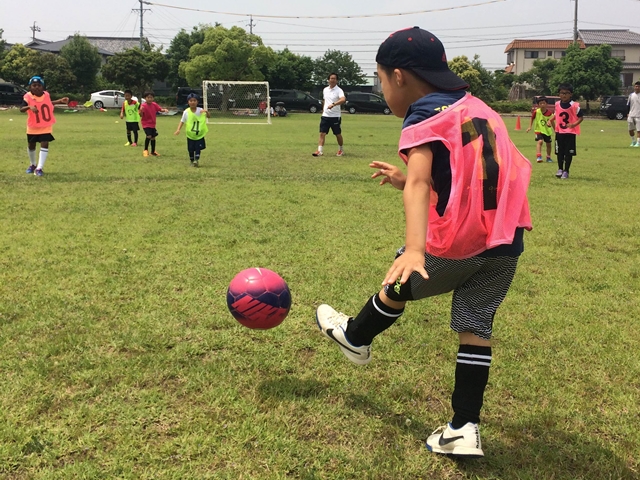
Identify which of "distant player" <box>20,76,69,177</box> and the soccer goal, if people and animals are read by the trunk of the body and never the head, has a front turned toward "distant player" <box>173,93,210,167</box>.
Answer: the soccer goal

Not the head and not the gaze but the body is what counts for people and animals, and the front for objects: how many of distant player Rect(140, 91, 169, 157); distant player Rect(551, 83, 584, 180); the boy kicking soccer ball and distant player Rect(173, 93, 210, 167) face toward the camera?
3

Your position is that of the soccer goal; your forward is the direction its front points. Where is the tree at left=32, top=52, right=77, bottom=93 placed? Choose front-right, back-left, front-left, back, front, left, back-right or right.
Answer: back-right

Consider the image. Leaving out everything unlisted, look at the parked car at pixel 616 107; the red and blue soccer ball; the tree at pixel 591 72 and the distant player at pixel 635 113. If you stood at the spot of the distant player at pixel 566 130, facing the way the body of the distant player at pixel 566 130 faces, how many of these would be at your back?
3

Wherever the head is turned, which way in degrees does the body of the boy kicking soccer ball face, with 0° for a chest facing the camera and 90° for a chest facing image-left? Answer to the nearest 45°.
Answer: approximately 135°

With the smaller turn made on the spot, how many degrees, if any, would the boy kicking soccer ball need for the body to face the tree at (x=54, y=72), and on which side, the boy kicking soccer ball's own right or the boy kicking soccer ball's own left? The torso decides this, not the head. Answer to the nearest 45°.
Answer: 0° — they already face it

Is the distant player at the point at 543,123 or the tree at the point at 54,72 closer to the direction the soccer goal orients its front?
the distant player

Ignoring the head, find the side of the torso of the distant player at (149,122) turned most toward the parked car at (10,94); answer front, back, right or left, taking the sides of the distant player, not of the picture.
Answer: back

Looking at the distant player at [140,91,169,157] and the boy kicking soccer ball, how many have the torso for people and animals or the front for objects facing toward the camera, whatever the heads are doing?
1

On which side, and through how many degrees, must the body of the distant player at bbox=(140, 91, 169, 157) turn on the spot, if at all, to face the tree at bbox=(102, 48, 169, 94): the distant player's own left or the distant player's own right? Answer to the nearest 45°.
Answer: approximately 180°

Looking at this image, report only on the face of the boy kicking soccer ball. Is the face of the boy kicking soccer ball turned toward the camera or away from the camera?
away from the camera
